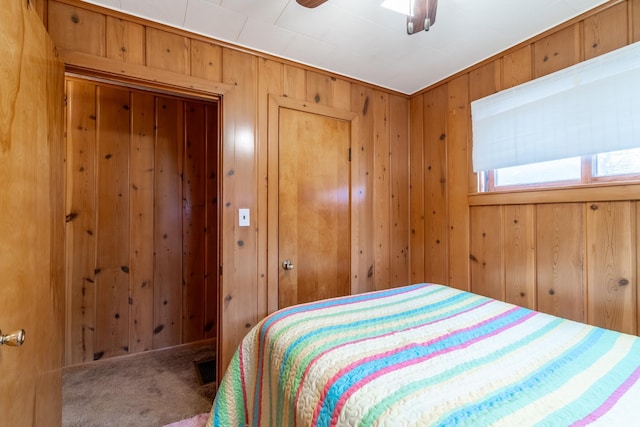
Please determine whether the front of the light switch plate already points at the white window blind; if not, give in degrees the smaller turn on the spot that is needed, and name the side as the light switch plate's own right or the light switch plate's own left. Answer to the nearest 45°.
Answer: approximately 90° to the light switch plate's own left

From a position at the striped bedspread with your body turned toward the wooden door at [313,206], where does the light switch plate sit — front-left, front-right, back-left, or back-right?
front-left

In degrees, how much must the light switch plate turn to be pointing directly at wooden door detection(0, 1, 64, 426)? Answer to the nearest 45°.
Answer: approximately 45° to its right

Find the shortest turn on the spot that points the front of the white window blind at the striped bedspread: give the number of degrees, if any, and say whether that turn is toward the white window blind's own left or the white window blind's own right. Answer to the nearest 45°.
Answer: approximately 45° to the white window blind's own left

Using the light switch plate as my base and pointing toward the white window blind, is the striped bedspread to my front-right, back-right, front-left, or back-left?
front-right

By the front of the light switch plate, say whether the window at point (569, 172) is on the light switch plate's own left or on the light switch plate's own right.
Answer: on the light switch plate's own left

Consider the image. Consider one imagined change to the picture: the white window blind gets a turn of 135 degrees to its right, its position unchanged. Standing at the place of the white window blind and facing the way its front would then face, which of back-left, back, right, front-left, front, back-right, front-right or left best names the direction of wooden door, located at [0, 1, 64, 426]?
back-left

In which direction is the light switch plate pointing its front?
toward the camera

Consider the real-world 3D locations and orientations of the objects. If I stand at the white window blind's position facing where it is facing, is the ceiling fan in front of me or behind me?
in front

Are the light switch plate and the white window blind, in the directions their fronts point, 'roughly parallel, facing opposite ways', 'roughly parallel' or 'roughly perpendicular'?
roughly perpendicular

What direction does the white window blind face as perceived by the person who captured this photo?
facing the viewer and to the left of the viewer

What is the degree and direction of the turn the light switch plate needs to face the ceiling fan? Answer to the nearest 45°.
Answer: approximately 45° to its left

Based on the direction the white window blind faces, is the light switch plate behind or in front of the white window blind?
in front

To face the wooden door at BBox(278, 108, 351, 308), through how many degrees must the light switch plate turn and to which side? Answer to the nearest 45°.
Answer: approximately 90° to its left

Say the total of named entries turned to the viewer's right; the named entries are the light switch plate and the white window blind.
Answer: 0
